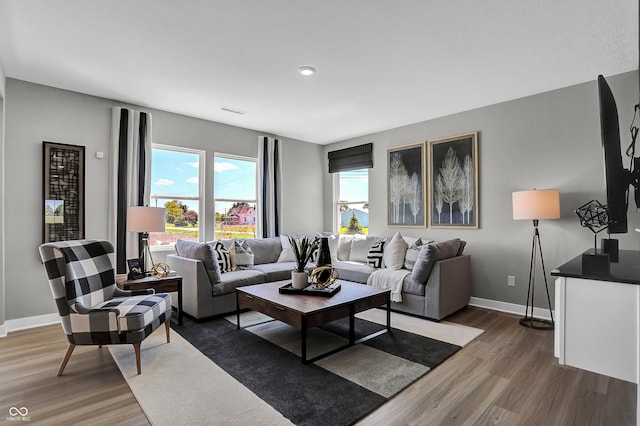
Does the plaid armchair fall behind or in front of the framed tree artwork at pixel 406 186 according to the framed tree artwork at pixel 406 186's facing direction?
in front

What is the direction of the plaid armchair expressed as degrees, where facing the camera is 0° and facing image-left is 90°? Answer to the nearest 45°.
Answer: approximately 315°

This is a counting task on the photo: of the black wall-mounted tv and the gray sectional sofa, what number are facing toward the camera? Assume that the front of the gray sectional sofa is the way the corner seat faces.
1

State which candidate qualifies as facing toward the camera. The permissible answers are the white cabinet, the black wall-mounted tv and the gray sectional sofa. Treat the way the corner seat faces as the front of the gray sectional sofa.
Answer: the gray sectional sofa

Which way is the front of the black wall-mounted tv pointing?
to the viewer's left

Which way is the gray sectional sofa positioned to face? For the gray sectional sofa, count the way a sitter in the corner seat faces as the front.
toward the camera

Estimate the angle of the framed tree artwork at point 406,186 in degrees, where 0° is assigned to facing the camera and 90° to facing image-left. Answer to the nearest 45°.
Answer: approximately 45°

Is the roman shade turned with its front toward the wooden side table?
yes

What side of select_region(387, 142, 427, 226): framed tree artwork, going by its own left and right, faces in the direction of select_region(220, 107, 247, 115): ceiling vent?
front

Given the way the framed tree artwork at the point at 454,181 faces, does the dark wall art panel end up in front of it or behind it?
in front

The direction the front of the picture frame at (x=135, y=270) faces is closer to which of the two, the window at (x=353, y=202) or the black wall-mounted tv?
the black wall-mounted tv

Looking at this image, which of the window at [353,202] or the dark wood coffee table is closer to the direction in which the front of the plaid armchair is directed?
the dark wood coffee table

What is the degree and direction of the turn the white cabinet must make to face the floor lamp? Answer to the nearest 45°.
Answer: approximately 90° to its right

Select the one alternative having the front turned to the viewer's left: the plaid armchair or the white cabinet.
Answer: the white cabinet

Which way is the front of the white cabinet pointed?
to the viewer's left

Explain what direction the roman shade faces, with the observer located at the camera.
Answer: facing the viewer and to the left of the viewer

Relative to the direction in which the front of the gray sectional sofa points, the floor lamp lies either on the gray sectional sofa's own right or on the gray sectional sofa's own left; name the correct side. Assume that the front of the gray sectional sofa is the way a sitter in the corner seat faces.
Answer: on the gray sectional sofa's own left

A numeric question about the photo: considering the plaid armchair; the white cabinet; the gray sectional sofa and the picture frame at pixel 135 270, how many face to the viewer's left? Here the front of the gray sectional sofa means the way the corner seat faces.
1

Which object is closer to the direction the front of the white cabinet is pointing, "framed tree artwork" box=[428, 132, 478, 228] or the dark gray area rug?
the dark gray area rug

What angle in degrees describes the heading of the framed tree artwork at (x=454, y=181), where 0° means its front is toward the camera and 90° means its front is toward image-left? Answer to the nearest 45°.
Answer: approximately 45°

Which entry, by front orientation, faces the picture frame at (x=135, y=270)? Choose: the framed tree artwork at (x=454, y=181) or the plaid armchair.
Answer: the framed tree artwork

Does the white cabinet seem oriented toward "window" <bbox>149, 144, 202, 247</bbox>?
yes
